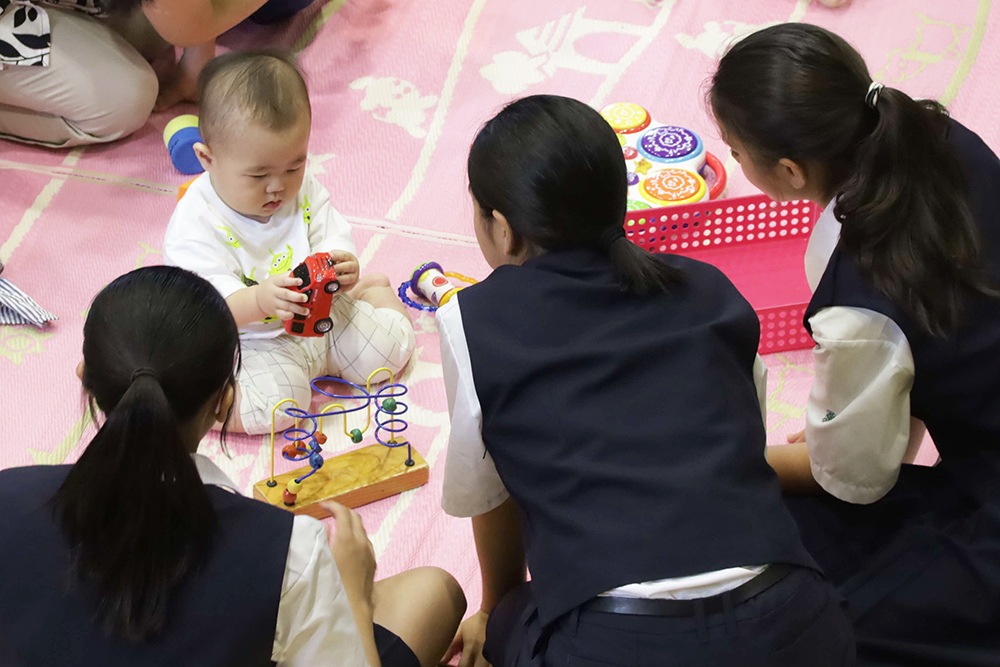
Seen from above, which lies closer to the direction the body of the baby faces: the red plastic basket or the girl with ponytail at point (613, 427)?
the girl with ponytail

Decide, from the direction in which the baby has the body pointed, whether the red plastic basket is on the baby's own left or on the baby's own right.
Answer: on the baby's own left

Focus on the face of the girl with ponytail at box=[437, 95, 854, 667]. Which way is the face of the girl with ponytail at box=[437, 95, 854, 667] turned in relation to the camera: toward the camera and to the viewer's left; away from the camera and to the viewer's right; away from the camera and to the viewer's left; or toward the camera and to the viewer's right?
away from the camera and to the viewer's left

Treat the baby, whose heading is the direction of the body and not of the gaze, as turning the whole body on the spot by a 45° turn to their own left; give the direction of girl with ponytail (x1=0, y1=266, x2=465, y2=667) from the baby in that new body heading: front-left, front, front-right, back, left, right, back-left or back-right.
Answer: right

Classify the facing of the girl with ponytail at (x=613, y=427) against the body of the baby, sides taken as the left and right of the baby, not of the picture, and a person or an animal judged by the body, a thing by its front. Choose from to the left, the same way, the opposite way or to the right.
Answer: the opposite way

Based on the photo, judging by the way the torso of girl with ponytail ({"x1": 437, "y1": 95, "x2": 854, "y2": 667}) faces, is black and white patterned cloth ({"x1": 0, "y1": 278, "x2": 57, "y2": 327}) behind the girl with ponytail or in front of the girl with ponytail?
in front

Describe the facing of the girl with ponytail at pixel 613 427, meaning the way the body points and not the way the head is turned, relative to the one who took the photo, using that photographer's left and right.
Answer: facing away from the viewer and to the left of the viewer

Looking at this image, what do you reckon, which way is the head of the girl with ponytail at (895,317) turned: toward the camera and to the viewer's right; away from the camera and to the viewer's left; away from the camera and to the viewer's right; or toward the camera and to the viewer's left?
away from the camera and to the viewer's left

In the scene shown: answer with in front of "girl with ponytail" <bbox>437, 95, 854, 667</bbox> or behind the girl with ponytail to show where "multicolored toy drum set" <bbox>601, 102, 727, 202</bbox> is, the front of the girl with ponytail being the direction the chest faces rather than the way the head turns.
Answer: in front

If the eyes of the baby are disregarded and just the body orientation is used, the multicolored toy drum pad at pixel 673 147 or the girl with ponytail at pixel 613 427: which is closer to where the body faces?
the girl with ponytail

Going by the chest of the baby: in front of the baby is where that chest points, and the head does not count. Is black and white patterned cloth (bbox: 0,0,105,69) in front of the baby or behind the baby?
behind

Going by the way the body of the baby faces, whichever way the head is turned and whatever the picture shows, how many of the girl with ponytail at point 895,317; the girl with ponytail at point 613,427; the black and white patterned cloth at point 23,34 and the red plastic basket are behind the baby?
1

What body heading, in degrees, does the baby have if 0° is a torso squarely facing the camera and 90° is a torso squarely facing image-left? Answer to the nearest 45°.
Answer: approximately 315°

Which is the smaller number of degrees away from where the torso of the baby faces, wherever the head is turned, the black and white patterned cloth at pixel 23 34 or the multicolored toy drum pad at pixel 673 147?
the multicolored toy drum pad
